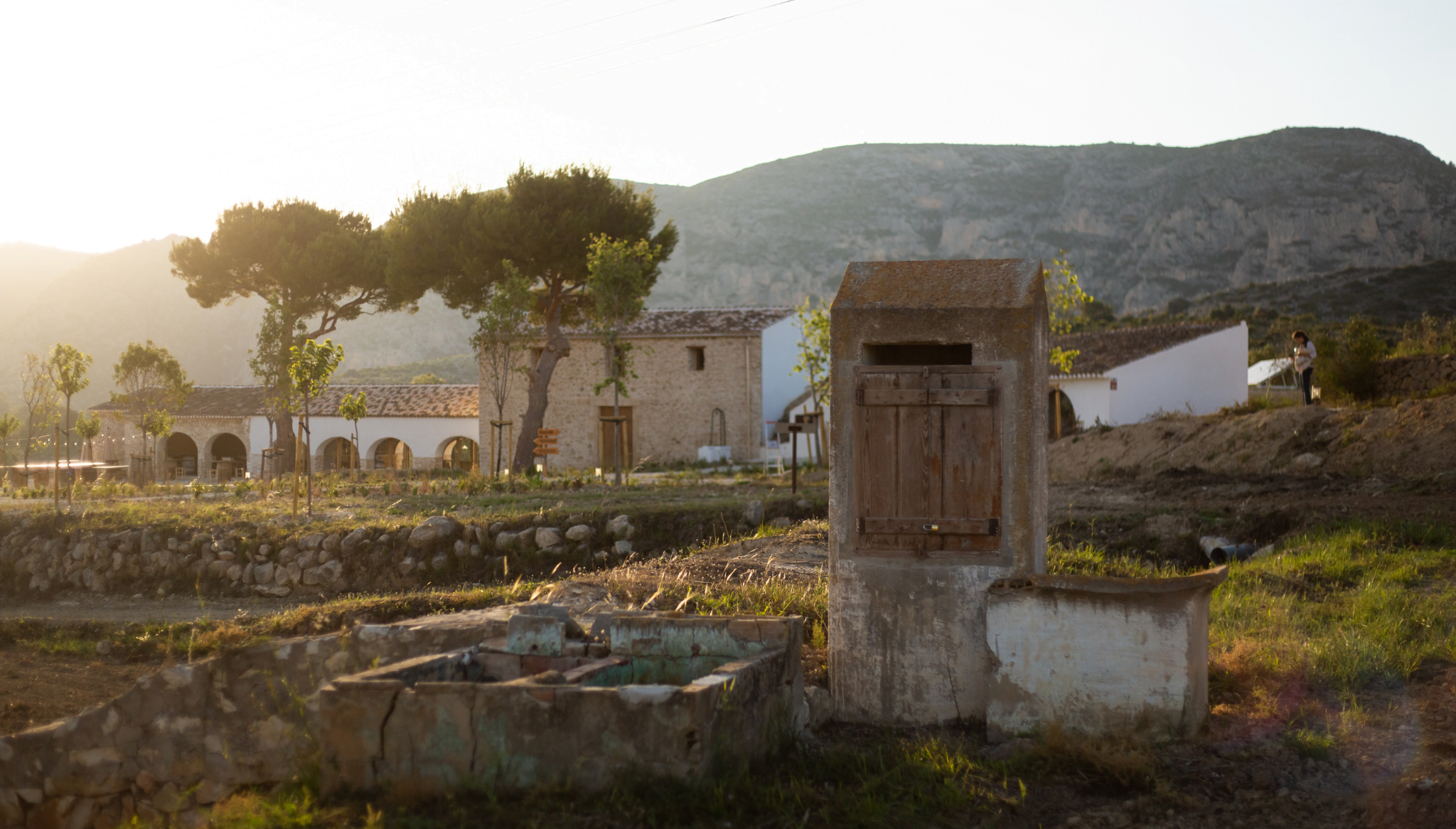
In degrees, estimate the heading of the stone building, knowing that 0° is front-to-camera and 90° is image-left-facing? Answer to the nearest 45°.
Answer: approximately 0°

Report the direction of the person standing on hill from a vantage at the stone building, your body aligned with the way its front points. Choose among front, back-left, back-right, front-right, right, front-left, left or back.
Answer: front-left

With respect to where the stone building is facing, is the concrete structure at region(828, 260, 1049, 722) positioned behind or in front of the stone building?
in front

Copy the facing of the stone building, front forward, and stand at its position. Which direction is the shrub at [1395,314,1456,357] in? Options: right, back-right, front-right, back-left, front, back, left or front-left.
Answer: front-left

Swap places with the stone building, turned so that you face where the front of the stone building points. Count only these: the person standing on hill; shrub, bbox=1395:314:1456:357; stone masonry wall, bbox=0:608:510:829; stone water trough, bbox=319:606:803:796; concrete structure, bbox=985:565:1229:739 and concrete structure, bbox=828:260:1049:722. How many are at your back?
0

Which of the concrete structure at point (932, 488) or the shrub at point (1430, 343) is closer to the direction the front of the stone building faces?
the concrete structure

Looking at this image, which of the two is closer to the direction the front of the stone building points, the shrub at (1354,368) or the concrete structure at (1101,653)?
the concrete structure

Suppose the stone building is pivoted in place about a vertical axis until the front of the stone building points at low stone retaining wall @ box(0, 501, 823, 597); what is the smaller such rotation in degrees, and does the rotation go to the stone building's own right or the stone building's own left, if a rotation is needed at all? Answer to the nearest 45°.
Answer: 0° — it already faces it

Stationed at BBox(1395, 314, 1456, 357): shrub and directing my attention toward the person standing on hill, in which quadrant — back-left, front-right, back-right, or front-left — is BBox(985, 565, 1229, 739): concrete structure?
front-left

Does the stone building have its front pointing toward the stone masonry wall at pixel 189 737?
yes

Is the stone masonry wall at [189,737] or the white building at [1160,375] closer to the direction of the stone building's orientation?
the stone masonry wall

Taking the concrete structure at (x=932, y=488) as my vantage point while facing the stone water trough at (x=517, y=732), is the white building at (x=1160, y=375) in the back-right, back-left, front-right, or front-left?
back-right

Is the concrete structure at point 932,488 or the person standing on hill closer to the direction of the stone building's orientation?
the concrete structure

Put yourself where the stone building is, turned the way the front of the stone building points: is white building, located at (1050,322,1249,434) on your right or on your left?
on your left

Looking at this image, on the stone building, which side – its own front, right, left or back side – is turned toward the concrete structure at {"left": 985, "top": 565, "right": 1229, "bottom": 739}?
front

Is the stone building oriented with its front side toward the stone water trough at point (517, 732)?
yes

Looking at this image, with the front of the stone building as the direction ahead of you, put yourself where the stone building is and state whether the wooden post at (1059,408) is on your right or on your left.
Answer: on your left

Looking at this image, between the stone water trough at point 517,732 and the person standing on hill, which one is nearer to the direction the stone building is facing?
the stone water trough
